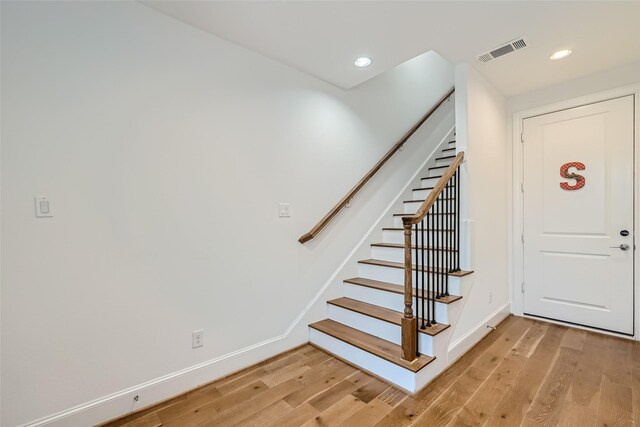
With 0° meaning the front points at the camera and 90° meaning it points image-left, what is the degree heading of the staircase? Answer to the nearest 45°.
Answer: approximately 45°

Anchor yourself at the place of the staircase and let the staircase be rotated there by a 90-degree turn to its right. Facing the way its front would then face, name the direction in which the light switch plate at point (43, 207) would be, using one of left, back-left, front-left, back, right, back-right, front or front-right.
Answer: left

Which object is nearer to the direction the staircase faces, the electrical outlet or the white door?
the electrical outlet

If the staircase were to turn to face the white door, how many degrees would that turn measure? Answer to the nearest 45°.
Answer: approximately 180°

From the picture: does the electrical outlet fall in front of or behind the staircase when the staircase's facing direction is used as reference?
in front
